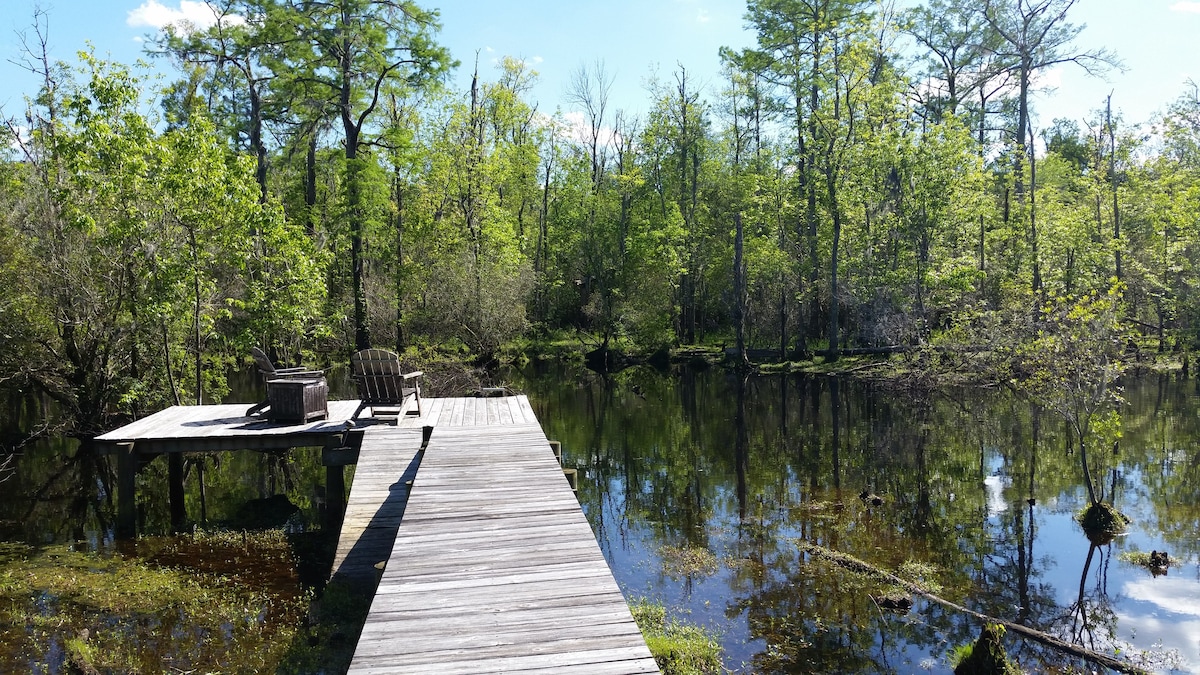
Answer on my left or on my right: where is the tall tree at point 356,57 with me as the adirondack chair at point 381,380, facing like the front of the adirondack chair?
on my left

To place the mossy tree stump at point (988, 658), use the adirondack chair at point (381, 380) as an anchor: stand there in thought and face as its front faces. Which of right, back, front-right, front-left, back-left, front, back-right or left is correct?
right

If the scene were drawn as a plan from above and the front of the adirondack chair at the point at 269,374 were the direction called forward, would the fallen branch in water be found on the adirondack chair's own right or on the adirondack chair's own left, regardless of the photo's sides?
on the adirondack chair's own right

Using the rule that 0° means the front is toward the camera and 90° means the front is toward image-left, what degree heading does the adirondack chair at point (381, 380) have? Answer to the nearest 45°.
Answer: approximately 225°

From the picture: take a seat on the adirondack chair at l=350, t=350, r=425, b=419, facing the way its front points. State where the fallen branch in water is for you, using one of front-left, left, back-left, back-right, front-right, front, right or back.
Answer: right

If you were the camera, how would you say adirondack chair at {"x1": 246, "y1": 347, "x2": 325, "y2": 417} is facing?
facing to the right of the viewer

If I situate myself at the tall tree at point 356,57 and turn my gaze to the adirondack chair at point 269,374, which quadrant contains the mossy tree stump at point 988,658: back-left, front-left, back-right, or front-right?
front-left

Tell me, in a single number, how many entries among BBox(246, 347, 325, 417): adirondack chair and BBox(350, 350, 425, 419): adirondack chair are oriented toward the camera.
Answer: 0

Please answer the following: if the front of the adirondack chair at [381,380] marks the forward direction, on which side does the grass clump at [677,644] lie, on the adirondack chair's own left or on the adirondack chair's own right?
on the adirondack chair's own right
